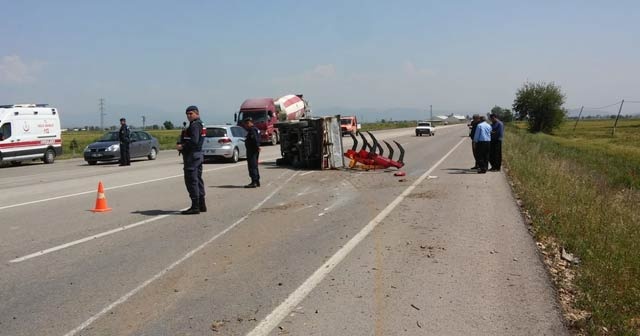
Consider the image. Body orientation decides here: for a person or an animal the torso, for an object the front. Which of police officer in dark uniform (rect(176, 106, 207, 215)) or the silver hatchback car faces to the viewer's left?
the police officer in dark uniform

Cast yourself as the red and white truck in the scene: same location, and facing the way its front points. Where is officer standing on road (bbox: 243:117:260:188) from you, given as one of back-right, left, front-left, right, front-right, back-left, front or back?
front-left

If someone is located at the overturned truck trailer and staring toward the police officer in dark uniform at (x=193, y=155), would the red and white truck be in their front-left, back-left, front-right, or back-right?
back-right

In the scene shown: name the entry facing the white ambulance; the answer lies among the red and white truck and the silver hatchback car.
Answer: the red and white truck

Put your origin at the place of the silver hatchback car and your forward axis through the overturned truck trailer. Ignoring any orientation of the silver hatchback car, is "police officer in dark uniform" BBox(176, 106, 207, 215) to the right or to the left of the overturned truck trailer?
right

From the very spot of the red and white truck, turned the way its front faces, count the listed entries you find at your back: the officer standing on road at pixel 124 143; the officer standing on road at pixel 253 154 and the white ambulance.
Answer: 0

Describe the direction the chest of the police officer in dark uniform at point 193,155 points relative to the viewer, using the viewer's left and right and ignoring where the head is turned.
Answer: facing to the left of the viewer
